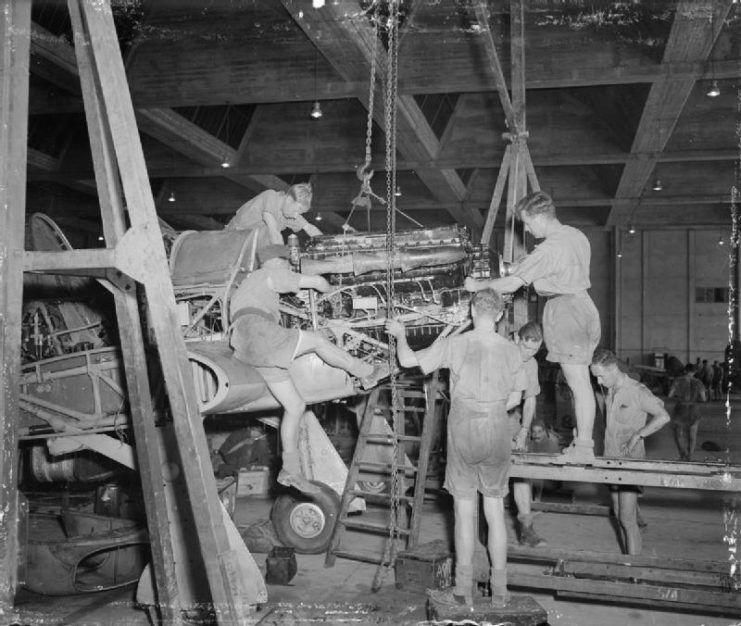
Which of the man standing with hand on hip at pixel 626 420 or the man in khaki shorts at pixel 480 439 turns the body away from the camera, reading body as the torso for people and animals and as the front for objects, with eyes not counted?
the man in khaki shorts

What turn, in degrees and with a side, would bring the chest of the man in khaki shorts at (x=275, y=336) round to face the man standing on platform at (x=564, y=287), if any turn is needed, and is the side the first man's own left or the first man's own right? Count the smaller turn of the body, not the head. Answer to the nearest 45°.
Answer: approximately 45° to the first man's own right

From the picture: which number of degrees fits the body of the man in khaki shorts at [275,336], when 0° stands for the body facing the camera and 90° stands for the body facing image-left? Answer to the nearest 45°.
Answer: approximately 225°

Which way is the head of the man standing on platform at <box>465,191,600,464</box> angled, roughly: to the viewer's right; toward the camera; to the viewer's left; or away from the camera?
to the viewer's left

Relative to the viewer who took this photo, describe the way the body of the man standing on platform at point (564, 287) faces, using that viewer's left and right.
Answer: facing to the left of the viewer

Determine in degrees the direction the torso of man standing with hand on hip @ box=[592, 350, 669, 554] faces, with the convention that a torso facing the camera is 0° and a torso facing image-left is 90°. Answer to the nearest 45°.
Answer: approximately 45°

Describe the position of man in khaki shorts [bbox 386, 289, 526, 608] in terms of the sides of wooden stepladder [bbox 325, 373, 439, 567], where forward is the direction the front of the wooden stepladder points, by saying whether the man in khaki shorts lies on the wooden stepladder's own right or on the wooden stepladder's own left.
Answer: on the wooden stepladder's own left

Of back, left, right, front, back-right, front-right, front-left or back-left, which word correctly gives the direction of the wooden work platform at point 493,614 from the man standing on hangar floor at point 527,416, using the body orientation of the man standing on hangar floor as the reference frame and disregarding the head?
front-right

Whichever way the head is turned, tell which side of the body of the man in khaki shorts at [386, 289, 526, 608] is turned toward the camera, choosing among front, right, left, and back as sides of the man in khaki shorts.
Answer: back

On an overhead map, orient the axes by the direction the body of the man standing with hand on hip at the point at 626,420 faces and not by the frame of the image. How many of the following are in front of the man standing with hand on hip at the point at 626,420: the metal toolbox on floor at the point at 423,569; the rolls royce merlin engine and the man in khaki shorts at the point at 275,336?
3
